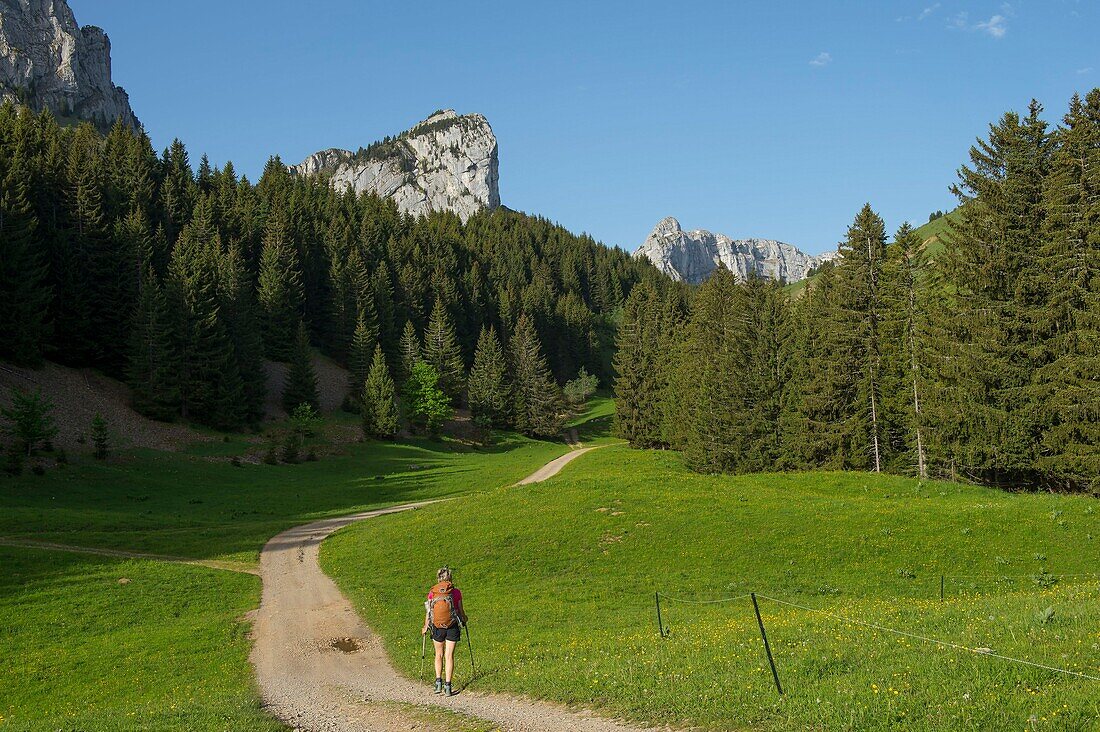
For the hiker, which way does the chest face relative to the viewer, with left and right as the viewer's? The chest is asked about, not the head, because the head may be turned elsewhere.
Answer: facing away from the viewer

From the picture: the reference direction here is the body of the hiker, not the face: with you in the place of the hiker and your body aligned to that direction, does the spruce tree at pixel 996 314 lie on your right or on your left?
on your right

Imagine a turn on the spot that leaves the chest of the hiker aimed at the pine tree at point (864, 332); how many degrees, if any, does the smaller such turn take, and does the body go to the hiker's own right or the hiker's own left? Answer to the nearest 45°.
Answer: approximately 45° to the hiker's own right

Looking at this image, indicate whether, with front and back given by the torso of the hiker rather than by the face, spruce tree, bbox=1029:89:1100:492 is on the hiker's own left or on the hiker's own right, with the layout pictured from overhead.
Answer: on the hiker's own right
